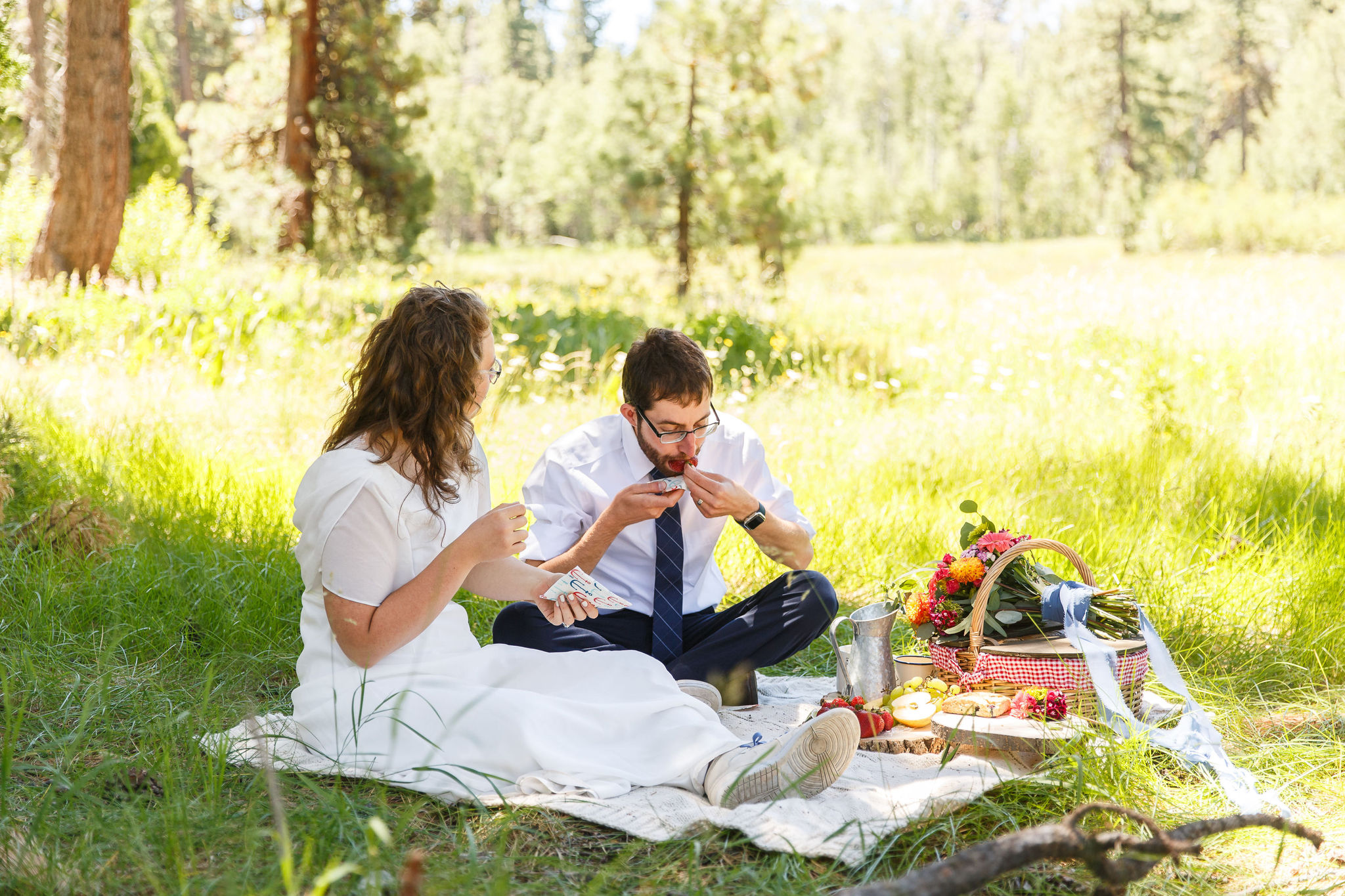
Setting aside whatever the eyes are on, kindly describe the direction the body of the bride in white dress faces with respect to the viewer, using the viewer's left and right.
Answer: facing to the right of the viewer

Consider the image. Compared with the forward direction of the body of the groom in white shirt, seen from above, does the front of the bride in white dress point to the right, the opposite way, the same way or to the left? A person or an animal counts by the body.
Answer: to the left

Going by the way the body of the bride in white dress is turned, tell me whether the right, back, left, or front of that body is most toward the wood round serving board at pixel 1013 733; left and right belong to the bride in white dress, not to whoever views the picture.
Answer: front

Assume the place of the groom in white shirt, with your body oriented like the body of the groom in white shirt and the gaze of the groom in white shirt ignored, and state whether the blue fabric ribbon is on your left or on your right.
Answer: on your left

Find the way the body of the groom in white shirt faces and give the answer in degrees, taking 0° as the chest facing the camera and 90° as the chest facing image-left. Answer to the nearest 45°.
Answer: approximately 0°

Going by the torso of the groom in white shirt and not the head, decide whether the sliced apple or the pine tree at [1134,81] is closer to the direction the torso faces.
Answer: the sliced apple

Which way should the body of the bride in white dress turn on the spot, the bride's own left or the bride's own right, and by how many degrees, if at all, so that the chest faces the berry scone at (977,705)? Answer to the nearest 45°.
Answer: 0° — they already face it

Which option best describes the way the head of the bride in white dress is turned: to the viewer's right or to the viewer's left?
to the viewer's right

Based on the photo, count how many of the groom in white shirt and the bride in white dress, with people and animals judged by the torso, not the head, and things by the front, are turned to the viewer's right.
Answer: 1

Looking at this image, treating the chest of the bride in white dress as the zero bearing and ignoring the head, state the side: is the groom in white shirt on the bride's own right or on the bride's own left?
on the bride's own left
